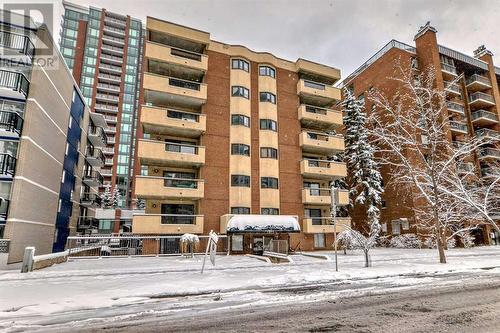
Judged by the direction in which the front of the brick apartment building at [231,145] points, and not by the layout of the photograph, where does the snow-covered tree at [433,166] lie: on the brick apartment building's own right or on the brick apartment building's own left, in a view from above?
on the brick apartment building's own left

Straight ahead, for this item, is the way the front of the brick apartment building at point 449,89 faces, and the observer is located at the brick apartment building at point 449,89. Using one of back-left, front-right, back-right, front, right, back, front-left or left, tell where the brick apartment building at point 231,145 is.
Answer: right

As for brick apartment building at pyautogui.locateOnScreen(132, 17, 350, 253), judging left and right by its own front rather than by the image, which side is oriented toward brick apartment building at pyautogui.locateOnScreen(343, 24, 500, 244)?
left

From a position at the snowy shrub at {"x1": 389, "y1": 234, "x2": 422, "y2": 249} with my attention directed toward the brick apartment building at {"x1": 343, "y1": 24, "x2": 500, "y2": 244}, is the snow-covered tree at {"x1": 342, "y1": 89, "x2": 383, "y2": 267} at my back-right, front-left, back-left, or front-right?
back-left

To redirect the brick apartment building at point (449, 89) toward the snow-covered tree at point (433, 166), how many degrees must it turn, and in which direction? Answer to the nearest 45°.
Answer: approximately 45° to its right

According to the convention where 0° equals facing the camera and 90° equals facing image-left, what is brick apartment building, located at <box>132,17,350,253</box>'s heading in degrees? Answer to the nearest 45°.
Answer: approximately 0°
